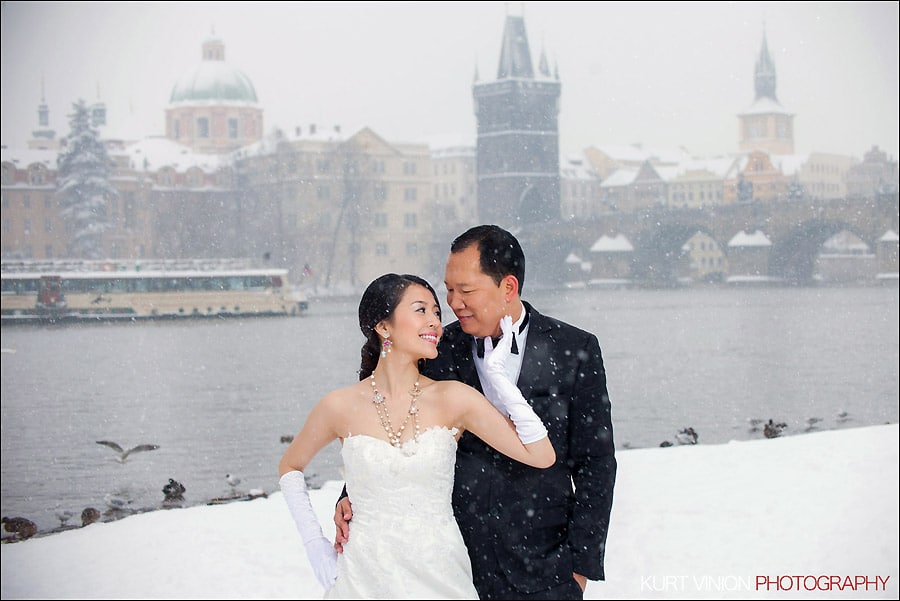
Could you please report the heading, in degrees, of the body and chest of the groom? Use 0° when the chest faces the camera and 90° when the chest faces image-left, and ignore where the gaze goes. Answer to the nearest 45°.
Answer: approximately 45°

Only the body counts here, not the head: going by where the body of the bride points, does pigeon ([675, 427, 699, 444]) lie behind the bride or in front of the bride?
behind
